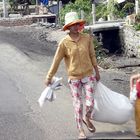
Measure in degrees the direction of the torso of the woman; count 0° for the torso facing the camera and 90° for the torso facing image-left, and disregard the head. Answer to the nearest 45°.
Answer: approximately 0°

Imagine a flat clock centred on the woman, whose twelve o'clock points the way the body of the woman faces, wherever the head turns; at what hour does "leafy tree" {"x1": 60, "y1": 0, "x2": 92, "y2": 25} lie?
The leafy tree is roughly at 6 o'clock from the woman.
